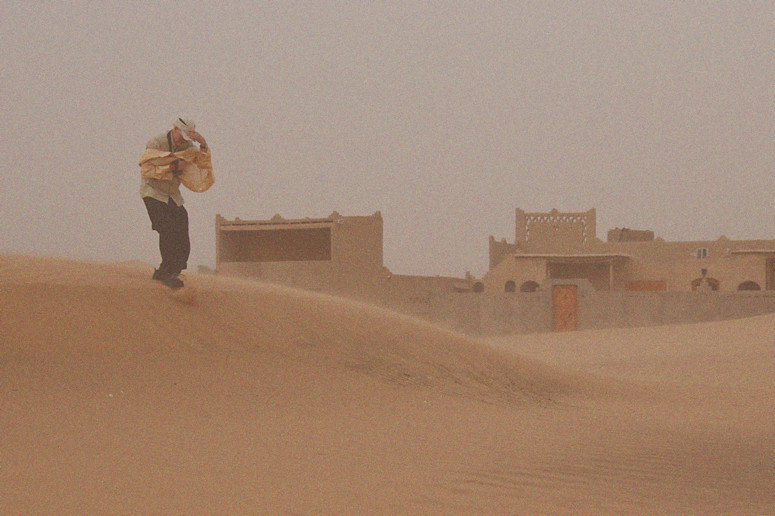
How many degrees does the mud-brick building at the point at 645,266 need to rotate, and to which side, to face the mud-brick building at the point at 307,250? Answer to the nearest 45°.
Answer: approximately 45° to its right

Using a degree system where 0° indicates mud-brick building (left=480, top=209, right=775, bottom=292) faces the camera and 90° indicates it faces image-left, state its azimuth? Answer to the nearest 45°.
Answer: approximately 0°

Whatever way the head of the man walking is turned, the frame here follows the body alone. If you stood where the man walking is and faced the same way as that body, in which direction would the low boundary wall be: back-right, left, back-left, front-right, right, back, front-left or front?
left

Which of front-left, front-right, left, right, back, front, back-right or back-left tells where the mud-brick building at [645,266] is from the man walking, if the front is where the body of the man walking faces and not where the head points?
left

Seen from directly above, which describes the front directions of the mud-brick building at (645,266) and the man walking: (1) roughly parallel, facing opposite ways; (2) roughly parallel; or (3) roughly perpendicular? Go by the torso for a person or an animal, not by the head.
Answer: roughly perpendicular

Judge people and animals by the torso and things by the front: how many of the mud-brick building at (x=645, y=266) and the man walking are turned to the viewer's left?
0

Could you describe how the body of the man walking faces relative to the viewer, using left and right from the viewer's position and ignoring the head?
facing the viewer and to the right of the viewer

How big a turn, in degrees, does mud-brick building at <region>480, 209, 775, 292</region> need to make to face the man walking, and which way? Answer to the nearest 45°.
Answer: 0° — it already faces them
